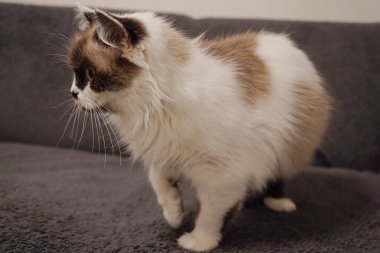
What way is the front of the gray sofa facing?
toward the camera
